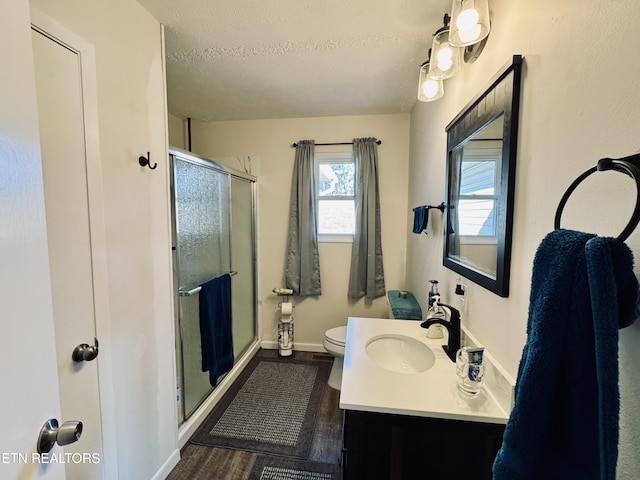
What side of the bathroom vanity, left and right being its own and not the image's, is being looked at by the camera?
left

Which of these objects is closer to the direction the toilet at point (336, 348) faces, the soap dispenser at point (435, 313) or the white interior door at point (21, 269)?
the white interior door

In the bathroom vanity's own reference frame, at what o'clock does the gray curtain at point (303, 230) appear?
The gray curtain is roughly at 2 o'clock from the bathroom vanity.

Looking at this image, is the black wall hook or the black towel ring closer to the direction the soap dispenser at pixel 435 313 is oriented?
the black wall hook

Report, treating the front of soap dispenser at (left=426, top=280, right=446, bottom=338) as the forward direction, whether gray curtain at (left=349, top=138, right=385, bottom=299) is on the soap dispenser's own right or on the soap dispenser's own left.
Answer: on the soap dispenser's own right

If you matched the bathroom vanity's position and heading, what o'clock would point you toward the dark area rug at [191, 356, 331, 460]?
The dark area rug is roughly at 1 o'clock from the bathroom vanity.

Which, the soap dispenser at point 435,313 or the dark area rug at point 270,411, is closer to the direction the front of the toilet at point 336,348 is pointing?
the dark area rug

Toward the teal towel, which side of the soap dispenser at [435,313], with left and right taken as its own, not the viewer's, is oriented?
right

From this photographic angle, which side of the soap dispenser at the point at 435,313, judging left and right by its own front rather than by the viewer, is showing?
left
